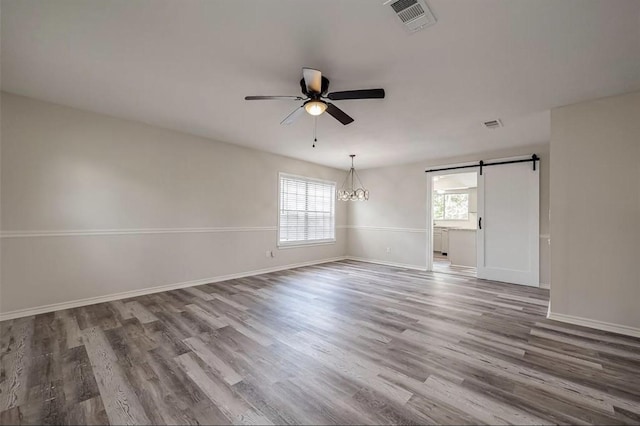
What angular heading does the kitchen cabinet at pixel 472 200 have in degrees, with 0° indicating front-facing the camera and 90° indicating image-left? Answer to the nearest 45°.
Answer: approximately 0°

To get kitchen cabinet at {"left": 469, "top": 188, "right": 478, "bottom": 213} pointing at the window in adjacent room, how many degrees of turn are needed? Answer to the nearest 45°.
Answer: approximately 135° to its right

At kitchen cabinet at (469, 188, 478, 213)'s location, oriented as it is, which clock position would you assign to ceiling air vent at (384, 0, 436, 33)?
The ceiling air vent is roughly at 12 o'clock from the kitchen cabinet.

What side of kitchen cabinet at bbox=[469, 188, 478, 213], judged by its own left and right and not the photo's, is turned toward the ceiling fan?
front

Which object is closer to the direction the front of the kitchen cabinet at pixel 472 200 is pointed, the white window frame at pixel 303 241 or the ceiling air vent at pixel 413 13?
the ceiling air vent

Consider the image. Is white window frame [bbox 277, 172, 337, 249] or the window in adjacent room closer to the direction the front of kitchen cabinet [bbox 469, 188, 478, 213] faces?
the white window frame

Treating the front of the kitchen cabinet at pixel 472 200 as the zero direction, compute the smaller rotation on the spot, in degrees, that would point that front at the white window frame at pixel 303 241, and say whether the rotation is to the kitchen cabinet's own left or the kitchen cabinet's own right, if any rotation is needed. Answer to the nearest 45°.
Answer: approximately 45° to the kitchen cabinet's own right
